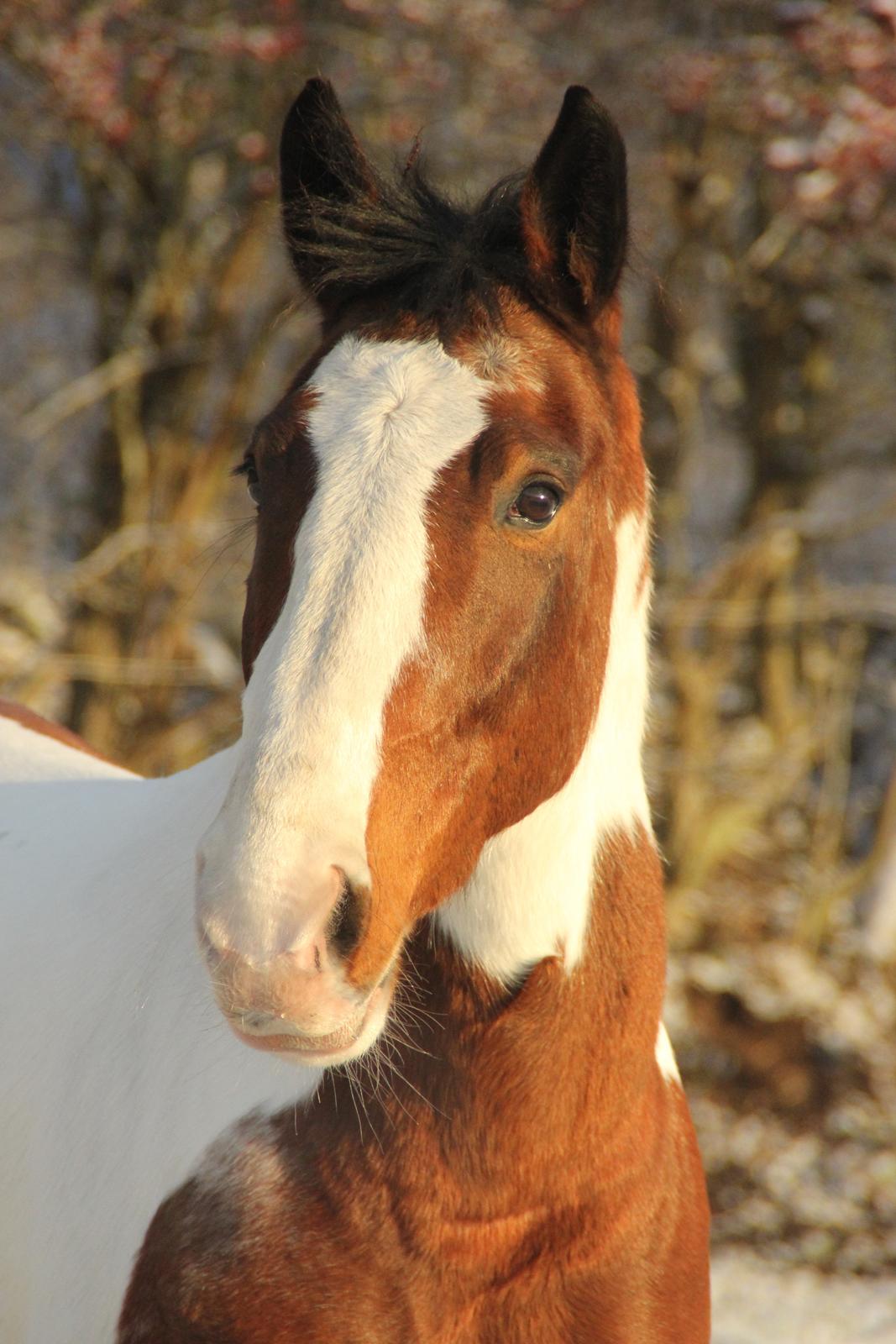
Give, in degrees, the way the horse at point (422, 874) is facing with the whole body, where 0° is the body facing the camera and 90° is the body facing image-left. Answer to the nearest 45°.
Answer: approximately 315°
